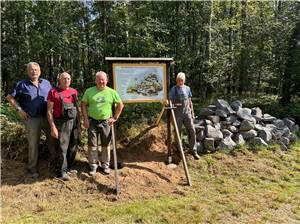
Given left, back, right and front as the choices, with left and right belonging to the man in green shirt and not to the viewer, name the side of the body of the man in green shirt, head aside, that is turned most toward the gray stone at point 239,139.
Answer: left

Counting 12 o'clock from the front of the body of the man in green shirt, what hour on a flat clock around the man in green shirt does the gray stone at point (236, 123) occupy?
The gray stone is roughly at 8 o'clock from the man in green shirt.

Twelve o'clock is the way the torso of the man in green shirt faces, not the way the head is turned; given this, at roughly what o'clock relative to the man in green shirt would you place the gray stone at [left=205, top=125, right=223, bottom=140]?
The gray stone is roughly at 8 o'clock from the man in green shirt.

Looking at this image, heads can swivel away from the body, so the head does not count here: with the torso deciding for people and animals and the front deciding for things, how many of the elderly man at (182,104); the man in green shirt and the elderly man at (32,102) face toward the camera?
3

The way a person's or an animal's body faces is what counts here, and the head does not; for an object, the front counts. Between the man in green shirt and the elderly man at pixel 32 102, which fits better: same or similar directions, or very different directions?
same or similar directions

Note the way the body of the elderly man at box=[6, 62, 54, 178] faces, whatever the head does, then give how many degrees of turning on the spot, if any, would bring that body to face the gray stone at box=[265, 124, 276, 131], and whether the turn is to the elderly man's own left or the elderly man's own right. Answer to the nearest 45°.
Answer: approximately 90° to the elderly man's own left

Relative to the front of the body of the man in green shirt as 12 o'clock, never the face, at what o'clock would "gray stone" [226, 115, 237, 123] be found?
The gray stone is roughly at 8 o'clock from the man in green shirt.

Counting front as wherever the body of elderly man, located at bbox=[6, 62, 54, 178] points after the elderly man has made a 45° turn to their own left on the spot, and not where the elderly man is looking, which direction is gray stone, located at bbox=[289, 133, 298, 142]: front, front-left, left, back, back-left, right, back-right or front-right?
front-left

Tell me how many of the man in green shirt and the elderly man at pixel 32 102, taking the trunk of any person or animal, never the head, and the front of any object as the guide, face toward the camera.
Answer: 2

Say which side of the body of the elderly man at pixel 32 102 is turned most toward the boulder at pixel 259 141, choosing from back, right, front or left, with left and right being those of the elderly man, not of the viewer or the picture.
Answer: left

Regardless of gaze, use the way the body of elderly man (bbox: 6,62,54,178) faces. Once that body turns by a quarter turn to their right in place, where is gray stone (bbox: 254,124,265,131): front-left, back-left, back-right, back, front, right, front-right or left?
back

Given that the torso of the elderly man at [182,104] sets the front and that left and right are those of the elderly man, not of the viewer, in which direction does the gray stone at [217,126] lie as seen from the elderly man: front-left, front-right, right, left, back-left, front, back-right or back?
back-left

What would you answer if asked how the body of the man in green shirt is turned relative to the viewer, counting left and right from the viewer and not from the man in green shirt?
facing the viewer

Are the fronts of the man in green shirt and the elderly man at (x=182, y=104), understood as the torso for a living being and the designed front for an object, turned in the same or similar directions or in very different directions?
same or similar directions

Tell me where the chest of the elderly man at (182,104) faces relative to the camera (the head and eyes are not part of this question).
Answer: toward the camera
